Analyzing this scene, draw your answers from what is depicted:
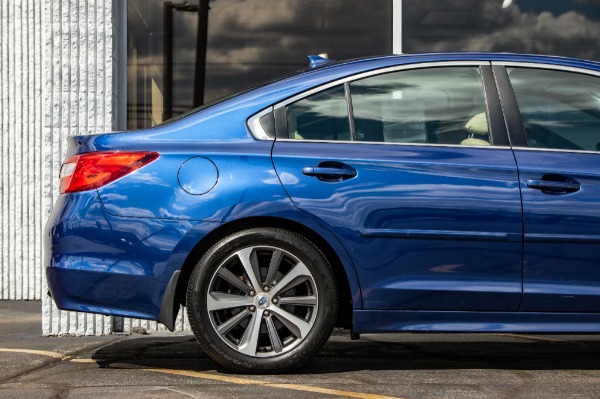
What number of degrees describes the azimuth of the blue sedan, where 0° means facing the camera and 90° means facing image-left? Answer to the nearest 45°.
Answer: approximately 270°

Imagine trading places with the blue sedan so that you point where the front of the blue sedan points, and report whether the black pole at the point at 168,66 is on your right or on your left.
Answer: on your left

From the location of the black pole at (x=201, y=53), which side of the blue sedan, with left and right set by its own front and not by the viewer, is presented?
left
